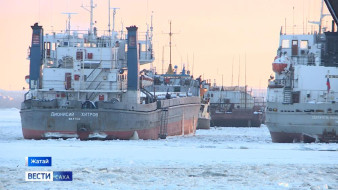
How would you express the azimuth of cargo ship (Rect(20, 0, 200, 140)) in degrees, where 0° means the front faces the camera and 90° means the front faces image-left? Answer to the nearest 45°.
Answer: approximately 180°
